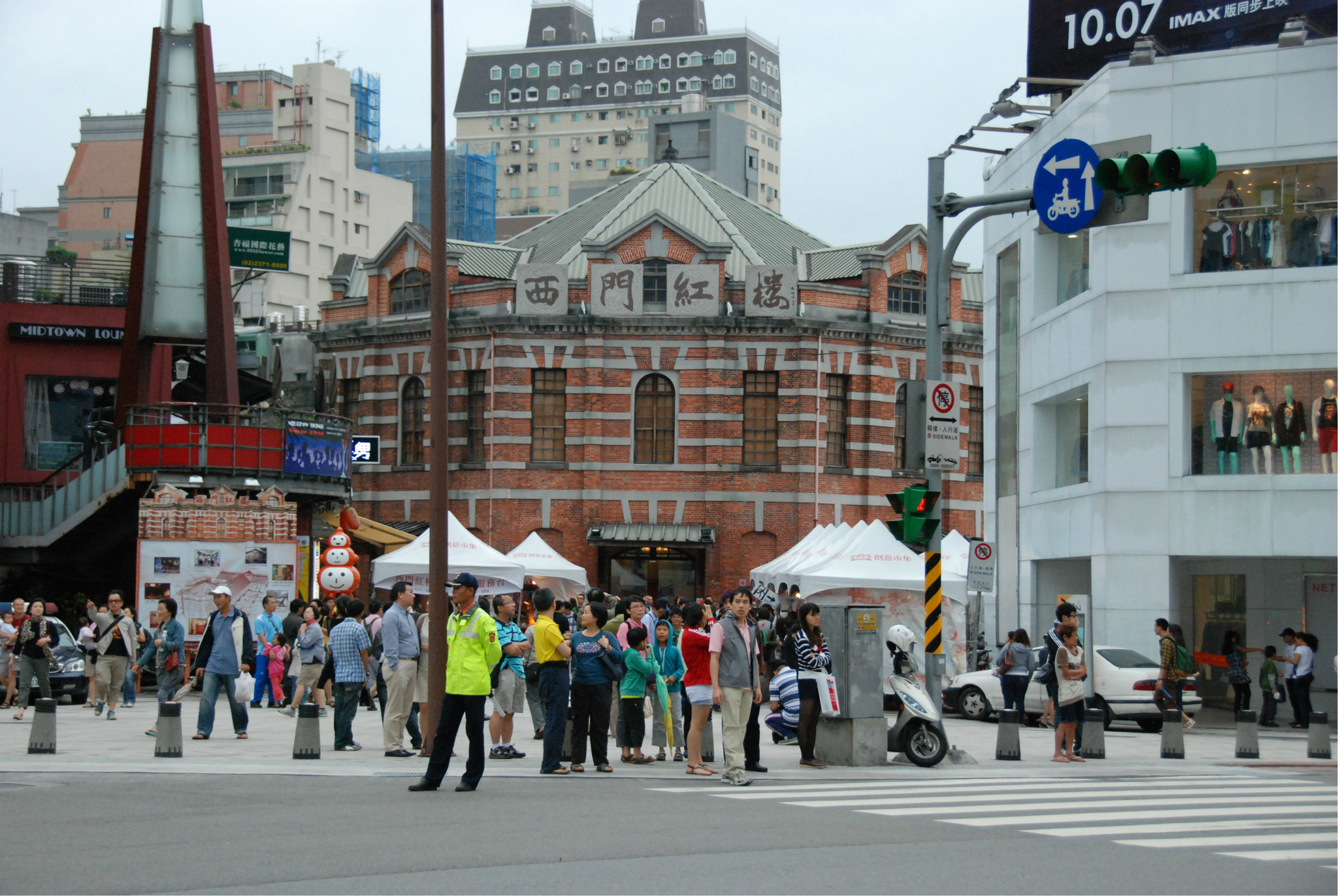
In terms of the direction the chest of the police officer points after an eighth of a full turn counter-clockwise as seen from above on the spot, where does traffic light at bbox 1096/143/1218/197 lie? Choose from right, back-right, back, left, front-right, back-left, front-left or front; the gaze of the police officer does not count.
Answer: left

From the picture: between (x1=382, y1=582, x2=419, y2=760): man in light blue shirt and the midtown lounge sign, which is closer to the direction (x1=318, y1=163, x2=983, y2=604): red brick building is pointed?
the man in light blue shirt

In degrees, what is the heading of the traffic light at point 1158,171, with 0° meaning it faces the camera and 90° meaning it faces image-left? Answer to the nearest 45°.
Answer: approximately 45°

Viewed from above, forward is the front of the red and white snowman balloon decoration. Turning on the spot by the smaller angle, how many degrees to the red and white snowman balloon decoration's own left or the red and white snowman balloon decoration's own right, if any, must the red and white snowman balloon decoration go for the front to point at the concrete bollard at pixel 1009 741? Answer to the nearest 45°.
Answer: approximately 45° to the red and white snowman balloon decoration's own left

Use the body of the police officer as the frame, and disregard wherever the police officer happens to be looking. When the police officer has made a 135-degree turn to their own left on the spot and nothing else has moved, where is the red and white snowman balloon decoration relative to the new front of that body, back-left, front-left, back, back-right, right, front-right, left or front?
left

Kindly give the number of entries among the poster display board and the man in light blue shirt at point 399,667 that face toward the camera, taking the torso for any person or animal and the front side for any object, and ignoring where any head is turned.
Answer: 1

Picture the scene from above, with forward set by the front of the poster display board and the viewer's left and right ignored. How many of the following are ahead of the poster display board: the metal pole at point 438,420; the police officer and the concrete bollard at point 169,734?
3

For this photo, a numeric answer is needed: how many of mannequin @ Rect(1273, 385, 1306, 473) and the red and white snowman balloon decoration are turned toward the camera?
2
